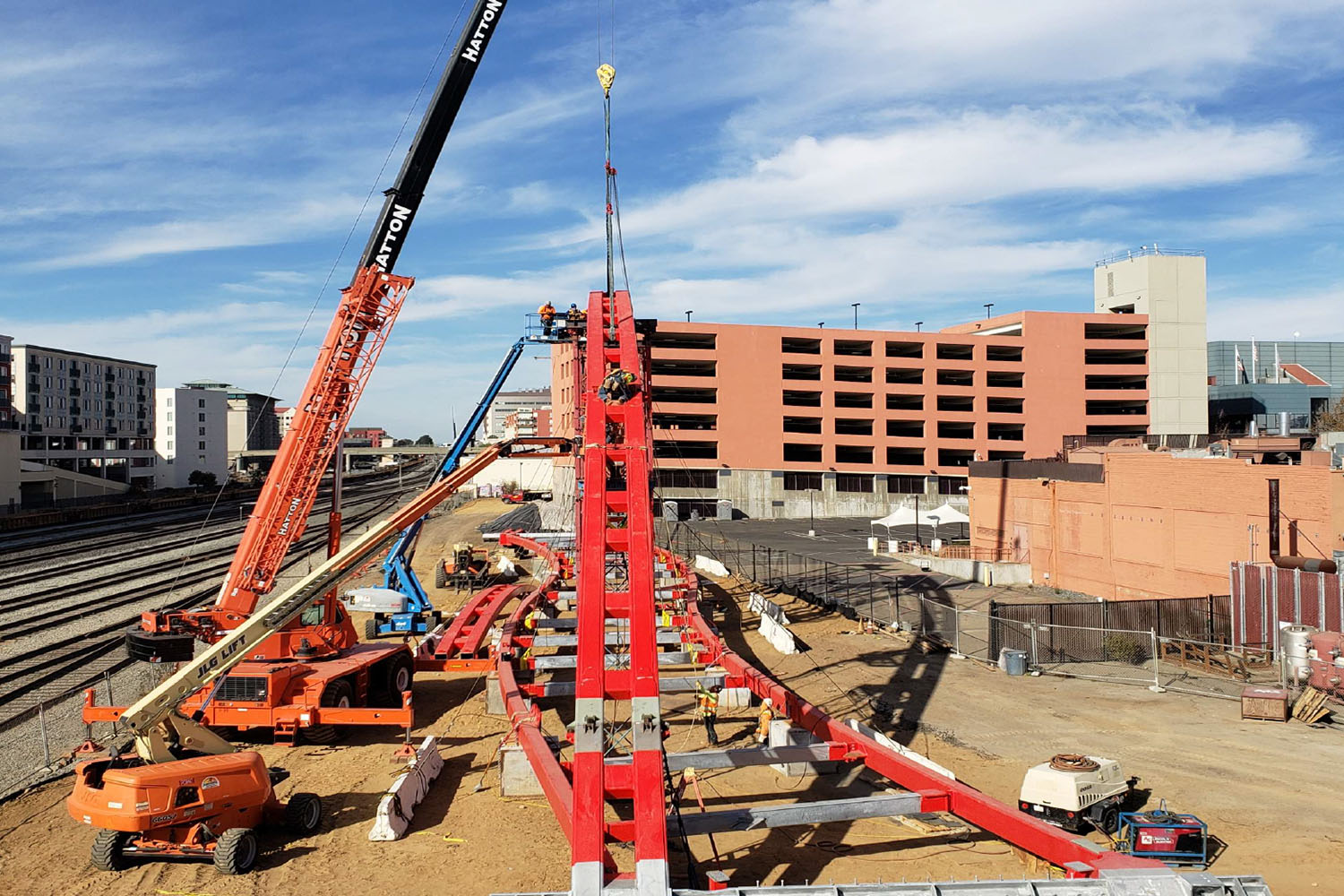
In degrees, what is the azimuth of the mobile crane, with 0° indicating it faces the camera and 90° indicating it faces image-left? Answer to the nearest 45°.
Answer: approximately 225°

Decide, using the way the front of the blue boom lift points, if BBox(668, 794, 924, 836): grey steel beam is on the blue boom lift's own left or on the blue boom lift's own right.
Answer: on the blue boom lift's own right

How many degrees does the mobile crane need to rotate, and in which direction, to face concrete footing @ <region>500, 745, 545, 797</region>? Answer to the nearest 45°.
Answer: approximately 90° to its right

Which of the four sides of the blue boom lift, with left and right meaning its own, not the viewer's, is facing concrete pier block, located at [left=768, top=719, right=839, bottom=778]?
right

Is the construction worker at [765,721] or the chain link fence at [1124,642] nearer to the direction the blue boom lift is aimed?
the chain link fence
